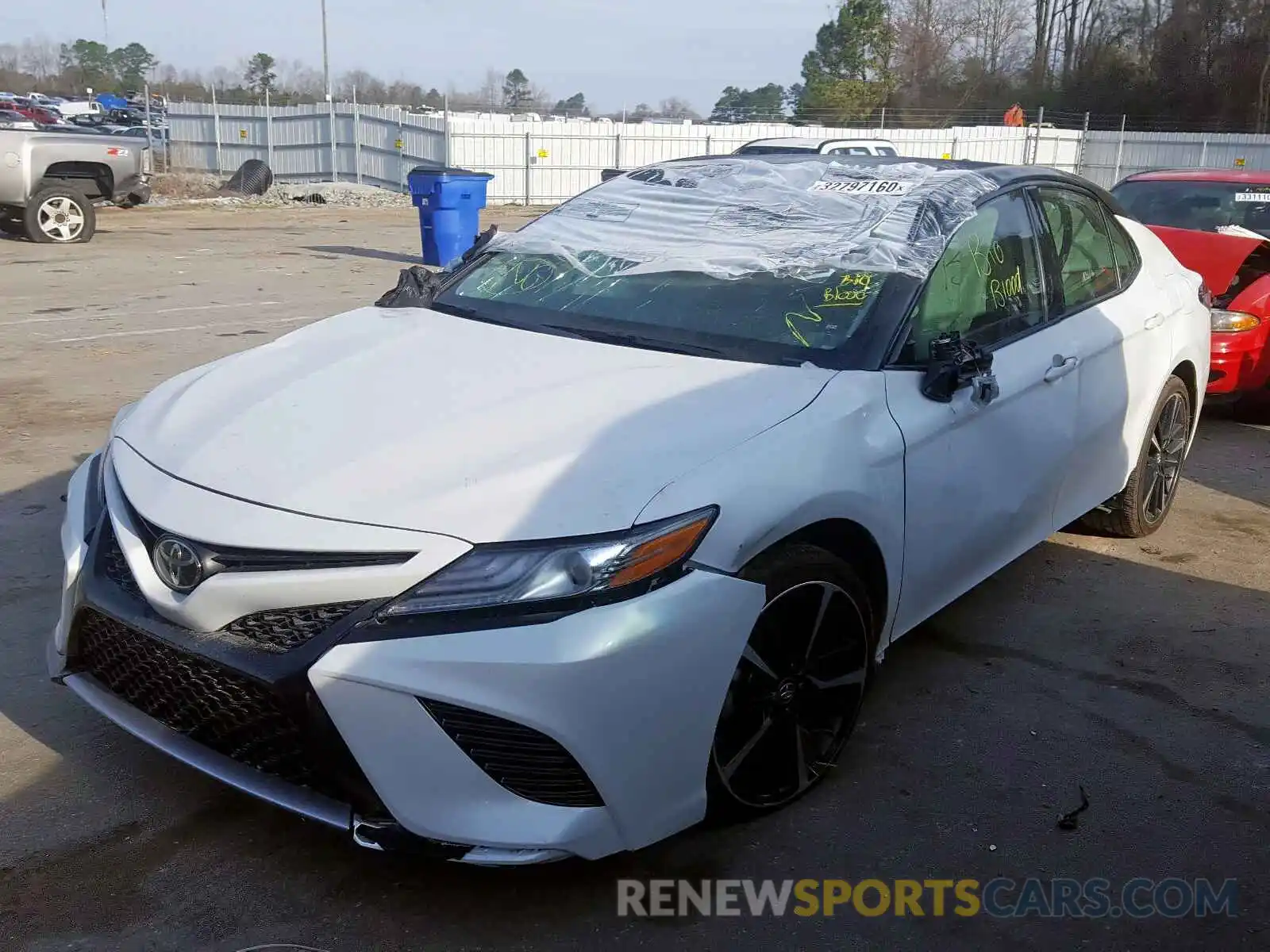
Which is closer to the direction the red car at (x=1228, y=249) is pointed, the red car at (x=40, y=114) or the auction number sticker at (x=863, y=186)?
the auction number sticker

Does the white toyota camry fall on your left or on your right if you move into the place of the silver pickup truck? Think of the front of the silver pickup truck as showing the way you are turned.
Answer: on your left

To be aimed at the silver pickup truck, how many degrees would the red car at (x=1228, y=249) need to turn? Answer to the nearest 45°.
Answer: approximately 45° to its right

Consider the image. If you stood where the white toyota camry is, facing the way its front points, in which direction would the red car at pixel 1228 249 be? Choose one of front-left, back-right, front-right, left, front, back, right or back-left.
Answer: back

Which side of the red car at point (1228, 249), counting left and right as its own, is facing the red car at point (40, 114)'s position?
right

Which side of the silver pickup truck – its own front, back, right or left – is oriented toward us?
left

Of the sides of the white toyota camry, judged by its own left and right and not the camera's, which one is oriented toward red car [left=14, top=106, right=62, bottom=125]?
right

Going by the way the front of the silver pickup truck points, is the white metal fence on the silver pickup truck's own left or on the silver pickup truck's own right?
on the silver pickup truck's own right

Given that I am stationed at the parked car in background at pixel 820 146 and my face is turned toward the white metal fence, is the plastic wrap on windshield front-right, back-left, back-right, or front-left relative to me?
back-left

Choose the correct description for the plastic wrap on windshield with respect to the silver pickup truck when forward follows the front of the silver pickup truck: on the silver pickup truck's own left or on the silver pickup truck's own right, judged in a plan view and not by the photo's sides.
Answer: on the silver pickup truck's own left
